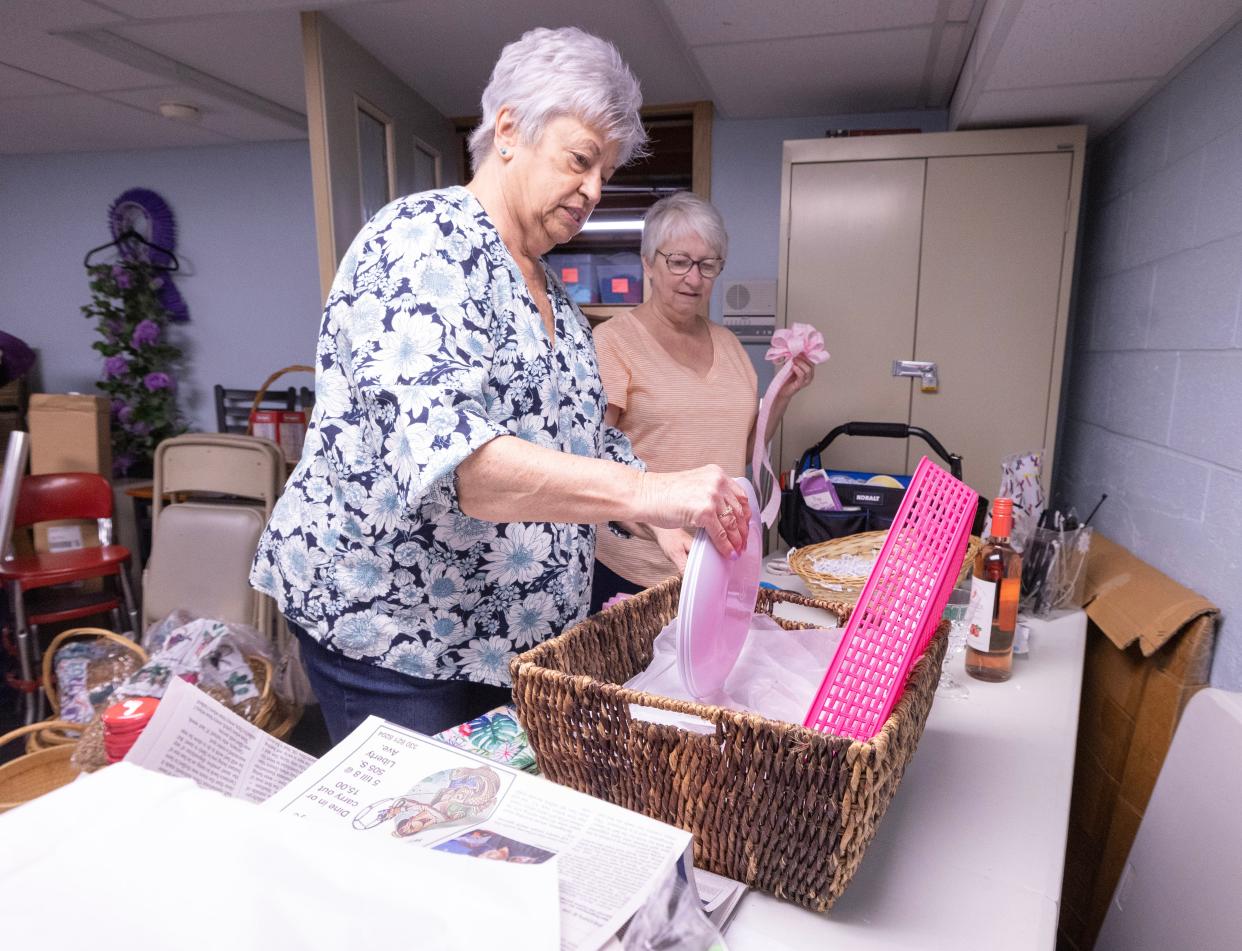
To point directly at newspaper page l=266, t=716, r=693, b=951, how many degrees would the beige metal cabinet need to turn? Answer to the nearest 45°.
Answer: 0° — it already faces it

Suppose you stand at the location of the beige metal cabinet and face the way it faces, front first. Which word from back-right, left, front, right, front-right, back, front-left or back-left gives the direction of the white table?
front

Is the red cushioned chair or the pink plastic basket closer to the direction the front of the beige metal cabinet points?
the pink plastic basket

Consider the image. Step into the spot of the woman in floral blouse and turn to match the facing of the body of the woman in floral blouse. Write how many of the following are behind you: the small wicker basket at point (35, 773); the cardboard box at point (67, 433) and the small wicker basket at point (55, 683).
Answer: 3

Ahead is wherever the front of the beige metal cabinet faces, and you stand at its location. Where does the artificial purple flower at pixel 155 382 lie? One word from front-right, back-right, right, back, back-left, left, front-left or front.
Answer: right

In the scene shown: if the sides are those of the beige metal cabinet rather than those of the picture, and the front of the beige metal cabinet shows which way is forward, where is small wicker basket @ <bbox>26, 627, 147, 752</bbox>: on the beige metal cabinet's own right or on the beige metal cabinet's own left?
on the beige metal cabinet's own right

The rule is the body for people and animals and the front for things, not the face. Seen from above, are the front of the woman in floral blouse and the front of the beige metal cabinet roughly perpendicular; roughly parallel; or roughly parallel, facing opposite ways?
roughly perpendicular

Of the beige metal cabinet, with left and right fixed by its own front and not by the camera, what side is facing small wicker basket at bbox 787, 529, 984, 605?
front

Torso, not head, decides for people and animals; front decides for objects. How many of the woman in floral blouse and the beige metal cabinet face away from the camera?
0

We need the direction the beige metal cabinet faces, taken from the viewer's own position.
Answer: facing the viewer

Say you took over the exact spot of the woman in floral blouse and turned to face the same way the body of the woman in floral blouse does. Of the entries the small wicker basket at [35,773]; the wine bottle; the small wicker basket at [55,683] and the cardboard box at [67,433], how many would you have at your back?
3

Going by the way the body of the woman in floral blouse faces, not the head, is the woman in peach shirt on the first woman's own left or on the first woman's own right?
on the first woman's own left

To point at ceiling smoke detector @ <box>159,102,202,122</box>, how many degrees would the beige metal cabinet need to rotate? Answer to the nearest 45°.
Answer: approximately 90° to its right

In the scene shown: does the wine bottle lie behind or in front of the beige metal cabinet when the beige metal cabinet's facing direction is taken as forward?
in front

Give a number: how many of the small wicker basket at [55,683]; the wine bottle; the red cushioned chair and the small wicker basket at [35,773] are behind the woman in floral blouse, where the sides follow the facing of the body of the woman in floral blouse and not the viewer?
3

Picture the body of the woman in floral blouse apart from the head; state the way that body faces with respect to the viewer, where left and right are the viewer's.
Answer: facing the viewer and to the right of the viewer
